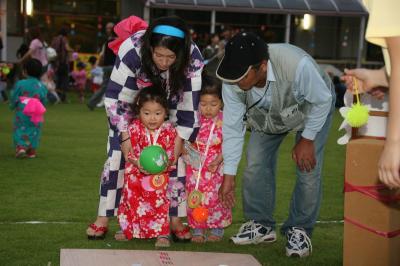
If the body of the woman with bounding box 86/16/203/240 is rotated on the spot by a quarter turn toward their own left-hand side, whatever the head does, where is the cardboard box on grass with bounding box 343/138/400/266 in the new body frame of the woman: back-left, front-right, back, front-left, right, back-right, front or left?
front-right

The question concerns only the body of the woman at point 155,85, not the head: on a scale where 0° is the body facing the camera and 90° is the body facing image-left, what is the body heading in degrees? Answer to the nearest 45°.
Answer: approximately 0°

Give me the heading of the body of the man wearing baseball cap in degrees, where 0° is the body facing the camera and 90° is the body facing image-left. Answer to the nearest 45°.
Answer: approximately 45°

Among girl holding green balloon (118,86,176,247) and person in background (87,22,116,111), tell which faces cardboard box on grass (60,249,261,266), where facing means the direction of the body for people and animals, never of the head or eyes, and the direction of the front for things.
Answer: the girl holding green balloon

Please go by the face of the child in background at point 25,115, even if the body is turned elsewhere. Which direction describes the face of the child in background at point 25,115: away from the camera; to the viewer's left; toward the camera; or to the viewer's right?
away from the camera

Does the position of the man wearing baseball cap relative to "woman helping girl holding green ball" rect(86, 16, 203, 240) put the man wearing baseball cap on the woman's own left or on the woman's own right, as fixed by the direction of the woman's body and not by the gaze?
on the woman's own left
